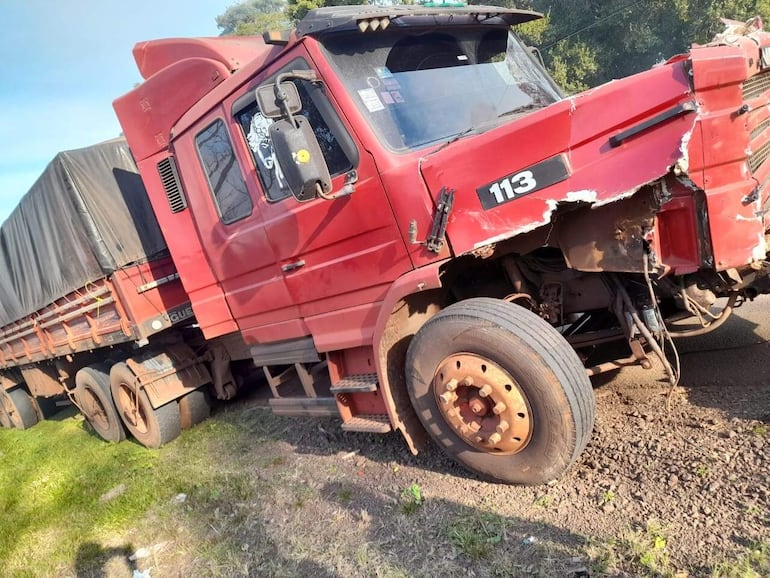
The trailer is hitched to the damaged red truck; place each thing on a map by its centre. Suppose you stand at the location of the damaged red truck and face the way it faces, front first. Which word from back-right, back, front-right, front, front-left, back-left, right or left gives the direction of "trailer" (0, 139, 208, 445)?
back

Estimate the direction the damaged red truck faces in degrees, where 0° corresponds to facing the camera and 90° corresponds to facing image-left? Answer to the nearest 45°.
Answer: approximately 315°

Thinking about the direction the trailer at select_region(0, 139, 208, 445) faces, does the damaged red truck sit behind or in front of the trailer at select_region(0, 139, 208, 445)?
in front

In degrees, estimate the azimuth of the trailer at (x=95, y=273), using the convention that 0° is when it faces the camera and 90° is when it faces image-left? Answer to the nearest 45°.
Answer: approximately 315°

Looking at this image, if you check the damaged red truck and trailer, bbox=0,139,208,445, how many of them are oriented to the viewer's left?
0
